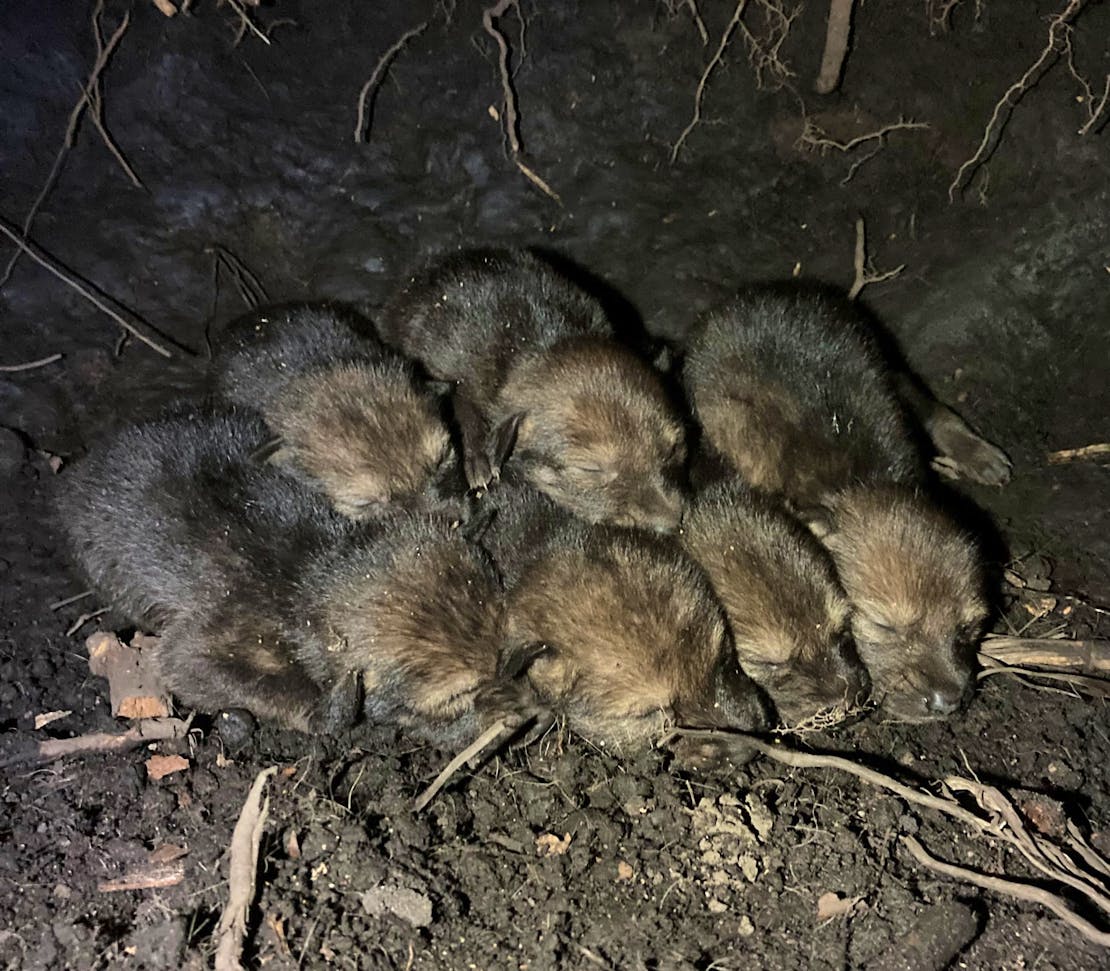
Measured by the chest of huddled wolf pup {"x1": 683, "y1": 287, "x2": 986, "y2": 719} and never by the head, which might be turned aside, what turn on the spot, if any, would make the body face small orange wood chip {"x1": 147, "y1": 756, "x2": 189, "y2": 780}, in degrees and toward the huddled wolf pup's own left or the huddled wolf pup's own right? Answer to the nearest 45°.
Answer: approximately 90° to the huddled wolf pup's own right

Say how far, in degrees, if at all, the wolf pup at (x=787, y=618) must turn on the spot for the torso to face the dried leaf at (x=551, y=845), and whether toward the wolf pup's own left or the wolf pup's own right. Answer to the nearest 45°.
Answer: approximately 90° to the wolf pup's own right

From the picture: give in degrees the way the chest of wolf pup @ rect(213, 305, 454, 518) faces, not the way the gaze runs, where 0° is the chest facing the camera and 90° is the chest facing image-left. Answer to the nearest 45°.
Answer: approximately 315°

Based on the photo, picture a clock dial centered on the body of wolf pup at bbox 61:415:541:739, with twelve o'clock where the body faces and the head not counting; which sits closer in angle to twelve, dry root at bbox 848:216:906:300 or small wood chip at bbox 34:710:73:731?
the dry root

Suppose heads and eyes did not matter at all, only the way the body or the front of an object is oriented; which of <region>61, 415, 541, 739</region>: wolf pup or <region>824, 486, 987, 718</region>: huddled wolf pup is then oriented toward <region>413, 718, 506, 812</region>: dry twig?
the wolf pup

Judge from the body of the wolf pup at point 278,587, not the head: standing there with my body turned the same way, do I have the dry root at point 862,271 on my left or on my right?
on my left

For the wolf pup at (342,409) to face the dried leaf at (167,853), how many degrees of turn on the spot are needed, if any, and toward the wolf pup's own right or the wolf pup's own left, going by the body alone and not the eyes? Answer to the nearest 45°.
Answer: approximately 90° to the wolf pup's own right

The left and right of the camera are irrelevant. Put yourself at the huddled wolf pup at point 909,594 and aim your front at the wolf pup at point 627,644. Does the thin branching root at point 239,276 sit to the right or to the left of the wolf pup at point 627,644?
right

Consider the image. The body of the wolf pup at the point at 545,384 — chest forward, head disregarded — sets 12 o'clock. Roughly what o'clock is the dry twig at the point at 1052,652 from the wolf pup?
The dry twig is roughly at 11 o'clock from the wolf pup.

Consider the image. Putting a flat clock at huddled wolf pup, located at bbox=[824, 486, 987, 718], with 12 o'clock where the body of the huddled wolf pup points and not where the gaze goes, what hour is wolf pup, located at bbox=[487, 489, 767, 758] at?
The wolf pup is roughly at 3 o'clock from the huddled wolf pup.

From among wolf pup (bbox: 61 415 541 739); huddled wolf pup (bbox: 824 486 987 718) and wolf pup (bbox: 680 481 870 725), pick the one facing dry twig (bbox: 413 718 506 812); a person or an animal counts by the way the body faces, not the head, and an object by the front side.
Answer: wolf pup (bbox: 61 415 541 739)

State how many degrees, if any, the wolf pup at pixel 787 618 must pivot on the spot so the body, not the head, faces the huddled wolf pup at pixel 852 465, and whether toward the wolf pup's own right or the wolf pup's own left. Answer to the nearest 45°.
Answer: approximately 135° to the wolf pup's own left

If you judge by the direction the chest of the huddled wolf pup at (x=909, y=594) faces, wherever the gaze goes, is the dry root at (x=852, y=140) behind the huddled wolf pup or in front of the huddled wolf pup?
behind
